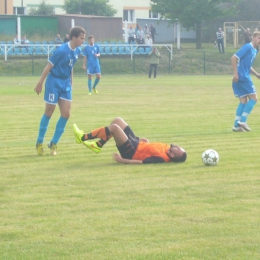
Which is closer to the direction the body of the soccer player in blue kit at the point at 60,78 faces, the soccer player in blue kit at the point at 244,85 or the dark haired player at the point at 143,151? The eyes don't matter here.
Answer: the dark haired player

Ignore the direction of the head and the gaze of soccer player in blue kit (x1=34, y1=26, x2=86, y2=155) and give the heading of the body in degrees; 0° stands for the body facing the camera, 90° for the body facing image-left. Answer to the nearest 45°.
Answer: approximately 315°

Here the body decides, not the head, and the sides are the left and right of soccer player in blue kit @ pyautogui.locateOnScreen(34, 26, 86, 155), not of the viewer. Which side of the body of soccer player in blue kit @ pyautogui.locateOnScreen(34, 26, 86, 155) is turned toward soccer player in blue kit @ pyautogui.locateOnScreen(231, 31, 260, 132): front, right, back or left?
left

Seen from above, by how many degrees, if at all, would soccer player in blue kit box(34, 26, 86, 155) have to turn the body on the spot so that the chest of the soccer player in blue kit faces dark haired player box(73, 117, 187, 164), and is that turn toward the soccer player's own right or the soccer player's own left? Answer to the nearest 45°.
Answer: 0° — they already face them

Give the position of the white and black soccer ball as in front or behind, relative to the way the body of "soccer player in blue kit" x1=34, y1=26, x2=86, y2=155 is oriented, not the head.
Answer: in front
